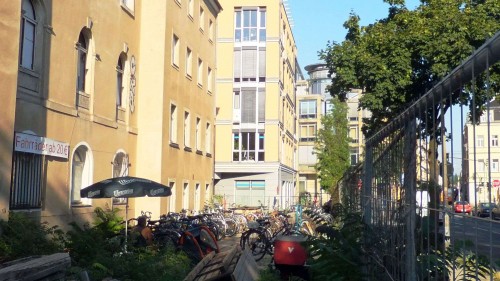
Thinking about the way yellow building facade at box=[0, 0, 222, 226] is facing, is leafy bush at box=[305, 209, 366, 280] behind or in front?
in front

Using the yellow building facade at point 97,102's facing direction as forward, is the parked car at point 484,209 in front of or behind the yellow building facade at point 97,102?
in front

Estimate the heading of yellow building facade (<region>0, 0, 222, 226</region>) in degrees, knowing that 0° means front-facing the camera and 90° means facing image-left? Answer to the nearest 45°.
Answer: approximately 315°

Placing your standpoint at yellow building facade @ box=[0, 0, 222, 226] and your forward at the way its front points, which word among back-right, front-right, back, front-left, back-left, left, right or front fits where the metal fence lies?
front-right

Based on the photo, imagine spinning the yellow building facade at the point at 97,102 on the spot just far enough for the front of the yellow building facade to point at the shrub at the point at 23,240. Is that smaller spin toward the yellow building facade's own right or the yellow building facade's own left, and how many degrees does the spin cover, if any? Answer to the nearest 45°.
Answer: approximately 45° to the yellow building facade's own right
